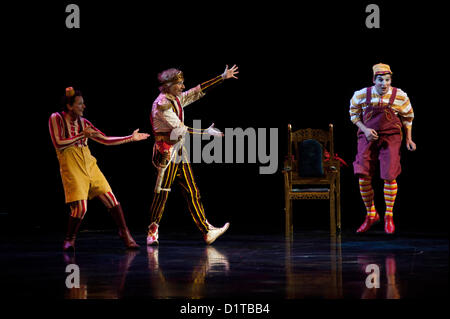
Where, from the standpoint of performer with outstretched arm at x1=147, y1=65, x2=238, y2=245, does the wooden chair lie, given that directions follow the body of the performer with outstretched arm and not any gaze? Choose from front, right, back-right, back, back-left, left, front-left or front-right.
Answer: front-left

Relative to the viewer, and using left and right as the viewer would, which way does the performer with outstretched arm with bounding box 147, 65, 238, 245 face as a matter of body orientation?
facing to the right of the viewer

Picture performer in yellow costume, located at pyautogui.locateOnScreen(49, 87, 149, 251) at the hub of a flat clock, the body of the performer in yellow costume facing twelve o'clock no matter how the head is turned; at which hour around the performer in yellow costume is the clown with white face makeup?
The clown with white face makeup is roughly at 10 o'clock from the performer in yellow costume.

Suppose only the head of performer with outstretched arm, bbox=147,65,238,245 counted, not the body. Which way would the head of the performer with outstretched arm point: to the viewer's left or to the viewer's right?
to the viewer's right

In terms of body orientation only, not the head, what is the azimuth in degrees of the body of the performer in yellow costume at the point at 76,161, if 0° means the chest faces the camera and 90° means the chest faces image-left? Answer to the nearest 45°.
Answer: approximately 315°

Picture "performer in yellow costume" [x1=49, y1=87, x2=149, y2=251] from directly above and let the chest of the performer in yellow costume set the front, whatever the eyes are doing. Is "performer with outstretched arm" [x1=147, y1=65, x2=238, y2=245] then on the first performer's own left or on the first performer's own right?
on the first performer's own left

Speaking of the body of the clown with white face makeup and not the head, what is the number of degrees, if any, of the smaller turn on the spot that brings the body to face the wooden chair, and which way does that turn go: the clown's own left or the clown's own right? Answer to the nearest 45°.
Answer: approximately 135° to the clown's own right

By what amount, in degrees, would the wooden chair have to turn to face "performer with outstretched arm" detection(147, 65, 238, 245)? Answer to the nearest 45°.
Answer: approximately 45° to its right

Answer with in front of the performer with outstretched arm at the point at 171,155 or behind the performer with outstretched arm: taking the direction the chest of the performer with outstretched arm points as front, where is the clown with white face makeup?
in front
